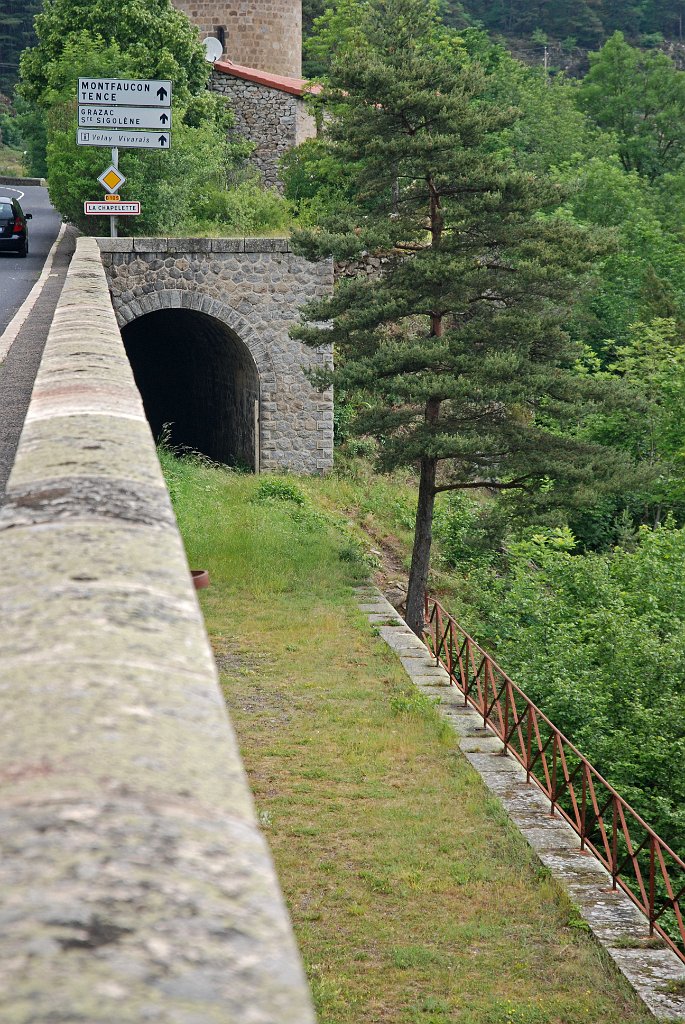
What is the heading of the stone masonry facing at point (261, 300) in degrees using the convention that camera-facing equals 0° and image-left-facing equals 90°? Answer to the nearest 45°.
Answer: approximately 0°

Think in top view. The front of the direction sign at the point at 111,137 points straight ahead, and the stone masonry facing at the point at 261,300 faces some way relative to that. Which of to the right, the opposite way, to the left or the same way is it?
the same way

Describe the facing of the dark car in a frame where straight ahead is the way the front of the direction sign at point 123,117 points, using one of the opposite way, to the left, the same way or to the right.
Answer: the opposite way

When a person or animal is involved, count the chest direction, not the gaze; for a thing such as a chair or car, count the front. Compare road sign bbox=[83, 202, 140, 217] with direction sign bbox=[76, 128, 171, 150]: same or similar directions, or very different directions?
same or similar directions

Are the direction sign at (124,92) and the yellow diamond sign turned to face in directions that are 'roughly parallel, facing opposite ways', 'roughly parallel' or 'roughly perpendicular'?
roughly parallel

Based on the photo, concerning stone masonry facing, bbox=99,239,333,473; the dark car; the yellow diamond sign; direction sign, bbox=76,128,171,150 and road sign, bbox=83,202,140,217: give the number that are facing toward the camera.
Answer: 4

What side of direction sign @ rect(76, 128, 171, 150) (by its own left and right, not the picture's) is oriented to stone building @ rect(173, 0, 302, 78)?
back

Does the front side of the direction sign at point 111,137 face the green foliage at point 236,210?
no

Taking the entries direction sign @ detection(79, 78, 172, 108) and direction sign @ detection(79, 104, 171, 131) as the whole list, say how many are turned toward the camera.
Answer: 2

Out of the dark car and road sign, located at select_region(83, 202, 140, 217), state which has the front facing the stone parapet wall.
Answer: the road sign

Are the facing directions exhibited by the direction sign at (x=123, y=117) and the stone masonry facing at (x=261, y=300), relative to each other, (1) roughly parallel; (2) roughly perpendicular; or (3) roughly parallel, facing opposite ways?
roughly parallel

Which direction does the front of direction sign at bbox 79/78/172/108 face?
toward the camera

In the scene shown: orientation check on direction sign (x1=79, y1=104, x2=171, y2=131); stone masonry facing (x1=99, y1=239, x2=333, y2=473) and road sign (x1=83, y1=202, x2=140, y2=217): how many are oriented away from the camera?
0

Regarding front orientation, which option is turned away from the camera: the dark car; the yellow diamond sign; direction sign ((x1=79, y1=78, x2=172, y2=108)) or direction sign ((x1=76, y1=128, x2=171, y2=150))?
the dark car

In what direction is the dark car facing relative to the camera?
away from the camera

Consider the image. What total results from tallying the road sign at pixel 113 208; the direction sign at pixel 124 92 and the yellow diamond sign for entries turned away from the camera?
0

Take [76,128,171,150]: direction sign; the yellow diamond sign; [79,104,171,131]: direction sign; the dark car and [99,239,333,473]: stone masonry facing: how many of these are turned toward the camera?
4

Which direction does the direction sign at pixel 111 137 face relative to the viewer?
toward the camera
